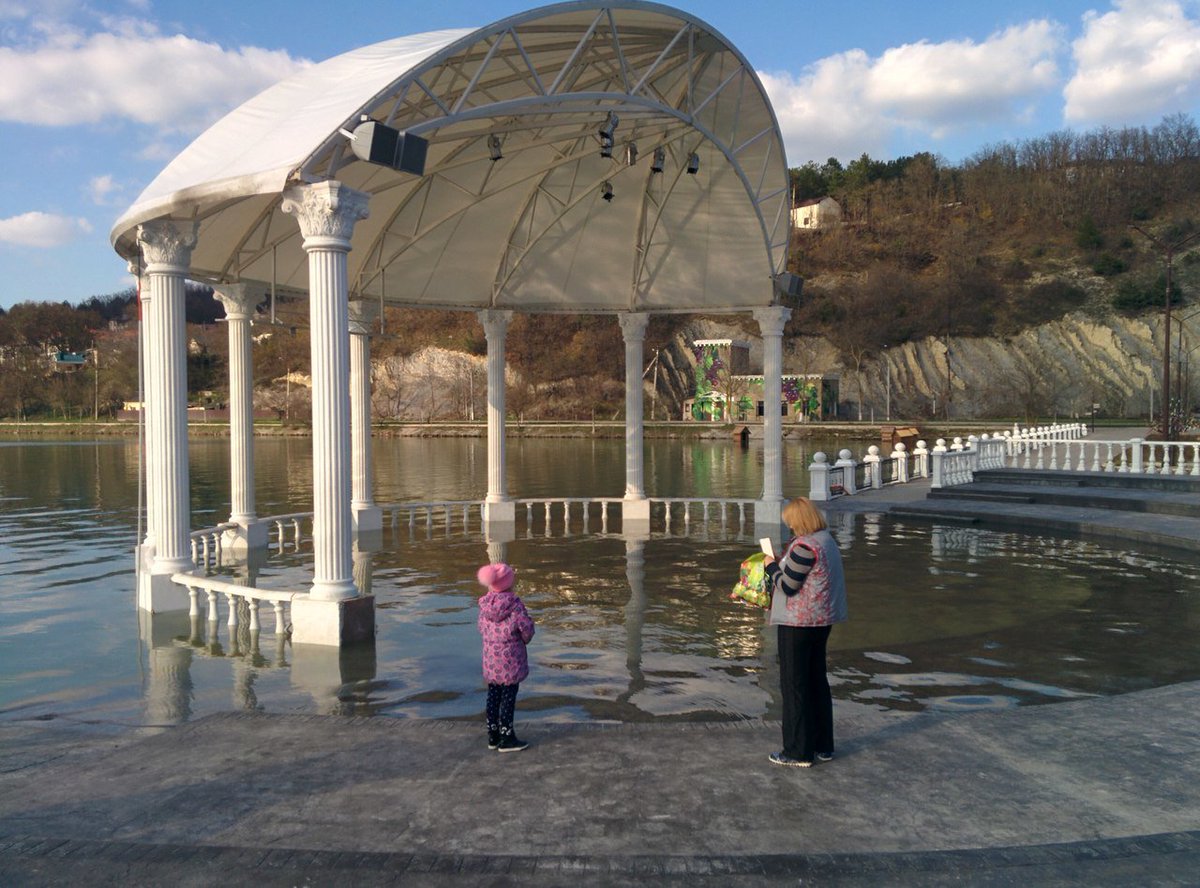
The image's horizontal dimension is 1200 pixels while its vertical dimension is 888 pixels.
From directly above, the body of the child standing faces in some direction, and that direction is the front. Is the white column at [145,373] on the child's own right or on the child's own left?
on the child's own left

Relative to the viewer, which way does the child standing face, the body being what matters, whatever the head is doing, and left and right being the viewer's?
facing away from the viewer and to the right of the viewer

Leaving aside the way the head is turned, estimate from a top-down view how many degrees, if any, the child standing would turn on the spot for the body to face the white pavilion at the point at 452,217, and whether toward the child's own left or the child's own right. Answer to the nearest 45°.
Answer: approximately 45° to the child's own left

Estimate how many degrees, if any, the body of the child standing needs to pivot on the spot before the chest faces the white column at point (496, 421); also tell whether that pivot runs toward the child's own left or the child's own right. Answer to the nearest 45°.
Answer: approximately 45° to the child's own left

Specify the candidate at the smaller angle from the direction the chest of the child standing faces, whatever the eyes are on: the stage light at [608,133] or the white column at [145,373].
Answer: the stage light

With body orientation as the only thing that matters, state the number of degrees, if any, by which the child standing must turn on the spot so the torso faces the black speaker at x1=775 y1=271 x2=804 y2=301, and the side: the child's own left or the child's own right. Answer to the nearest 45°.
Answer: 0° — they already face it

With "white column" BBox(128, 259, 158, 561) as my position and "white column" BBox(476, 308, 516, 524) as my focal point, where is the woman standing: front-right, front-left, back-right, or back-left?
back-right

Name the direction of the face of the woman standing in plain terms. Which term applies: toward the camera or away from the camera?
away from the camera

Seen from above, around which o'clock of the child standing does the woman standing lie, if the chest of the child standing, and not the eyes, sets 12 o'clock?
The woman standing is roughly at 2 o'clock from the child standing.
